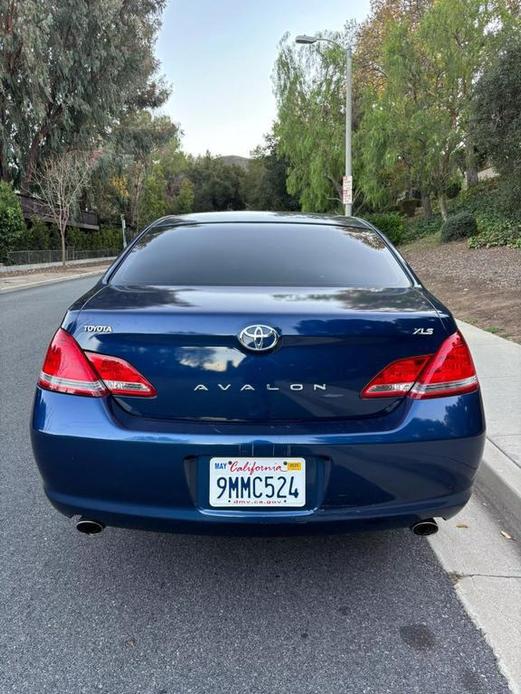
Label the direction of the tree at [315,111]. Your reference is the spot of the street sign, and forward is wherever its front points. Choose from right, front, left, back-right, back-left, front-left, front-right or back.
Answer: back

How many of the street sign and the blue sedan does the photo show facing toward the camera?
1

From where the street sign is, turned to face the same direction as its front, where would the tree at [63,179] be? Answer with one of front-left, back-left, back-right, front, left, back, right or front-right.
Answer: front-right

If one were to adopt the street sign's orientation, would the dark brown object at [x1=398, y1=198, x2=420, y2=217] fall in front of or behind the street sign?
behind

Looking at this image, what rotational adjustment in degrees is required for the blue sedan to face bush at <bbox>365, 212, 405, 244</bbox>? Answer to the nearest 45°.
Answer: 0° — it already faces it

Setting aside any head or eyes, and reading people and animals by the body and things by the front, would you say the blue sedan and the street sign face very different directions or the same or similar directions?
very different directions

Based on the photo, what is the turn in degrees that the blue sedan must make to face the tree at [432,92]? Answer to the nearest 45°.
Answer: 0° — it already faces it

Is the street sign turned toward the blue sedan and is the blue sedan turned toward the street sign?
yes

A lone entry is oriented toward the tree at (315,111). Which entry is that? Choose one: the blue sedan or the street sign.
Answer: the blue sedan

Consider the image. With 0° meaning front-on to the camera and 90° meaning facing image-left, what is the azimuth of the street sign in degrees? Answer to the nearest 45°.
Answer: approximately 0°

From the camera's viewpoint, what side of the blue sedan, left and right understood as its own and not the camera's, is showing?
back

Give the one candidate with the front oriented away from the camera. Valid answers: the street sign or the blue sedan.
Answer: the blue sedan
